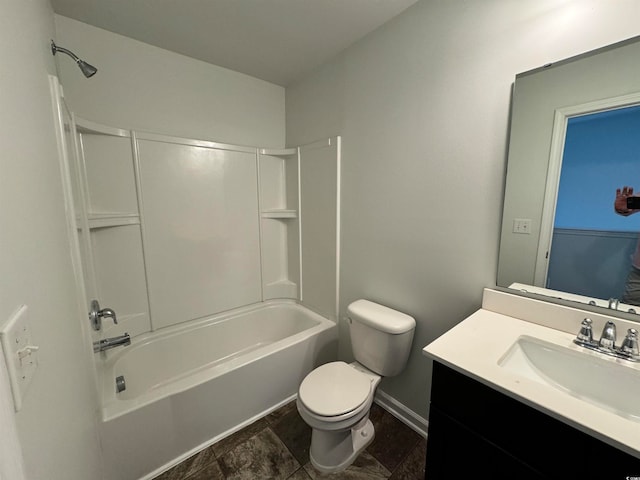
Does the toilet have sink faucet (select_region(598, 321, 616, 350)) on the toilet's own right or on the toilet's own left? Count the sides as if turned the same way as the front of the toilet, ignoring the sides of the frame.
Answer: on the toilet's own left

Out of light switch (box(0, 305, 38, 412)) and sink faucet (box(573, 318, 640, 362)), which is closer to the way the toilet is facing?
the light switch

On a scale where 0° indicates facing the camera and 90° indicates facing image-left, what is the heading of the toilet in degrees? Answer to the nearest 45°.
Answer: approximately 45°

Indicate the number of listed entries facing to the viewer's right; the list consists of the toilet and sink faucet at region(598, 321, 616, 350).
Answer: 0

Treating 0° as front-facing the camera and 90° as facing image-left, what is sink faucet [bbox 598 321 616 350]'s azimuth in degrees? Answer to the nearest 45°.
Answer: approximately 0°

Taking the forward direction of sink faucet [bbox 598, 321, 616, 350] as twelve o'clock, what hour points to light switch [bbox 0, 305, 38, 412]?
The light switch is roughly at 1 o'clock from the sink faucet.

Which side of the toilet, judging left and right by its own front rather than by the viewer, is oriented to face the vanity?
left

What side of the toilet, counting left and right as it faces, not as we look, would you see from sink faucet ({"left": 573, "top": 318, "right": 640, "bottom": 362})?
left
